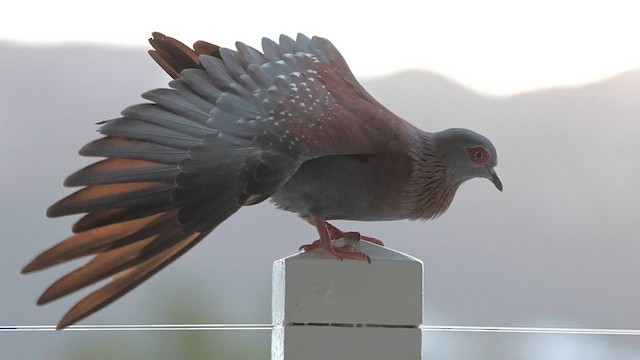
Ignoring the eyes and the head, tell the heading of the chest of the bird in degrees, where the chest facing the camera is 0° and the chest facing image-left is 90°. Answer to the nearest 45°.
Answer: approximately 270°
